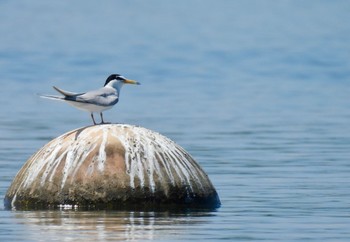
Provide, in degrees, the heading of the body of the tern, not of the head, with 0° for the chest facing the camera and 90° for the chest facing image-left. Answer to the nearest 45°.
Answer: approximately 270°
